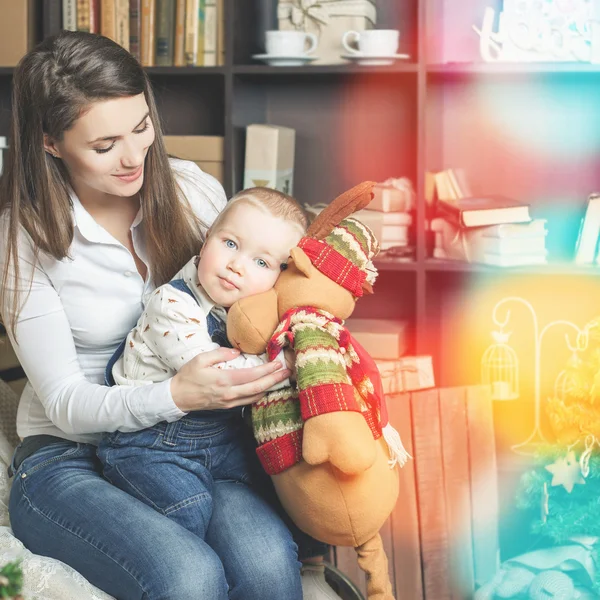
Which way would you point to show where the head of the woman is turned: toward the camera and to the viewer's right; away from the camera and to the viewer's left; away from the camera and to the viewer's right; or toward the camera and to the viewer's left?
toward the camera and to the viewer's right

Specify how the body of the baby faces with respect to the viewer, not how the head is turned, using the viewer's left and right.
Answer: facing to the right of the viewer

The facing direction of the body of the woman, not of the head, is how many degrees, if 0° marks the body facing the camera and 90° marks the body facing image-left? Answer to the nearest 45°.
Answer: approximately 315°

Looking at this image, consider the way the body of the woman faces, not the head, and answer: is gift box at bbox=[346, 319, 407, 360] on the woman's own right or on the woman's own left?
on the woman's own left

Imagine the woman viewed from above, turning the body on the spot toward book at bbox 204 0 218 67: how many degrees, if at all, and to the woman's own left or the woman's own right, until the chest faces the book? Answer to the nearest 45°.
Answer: approximately 135° to the woman's own left

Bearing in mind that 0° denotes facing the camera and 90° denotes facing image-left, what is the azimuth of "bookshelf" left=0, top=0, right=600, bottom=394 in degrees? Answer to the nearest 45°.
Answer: approximately 0°
